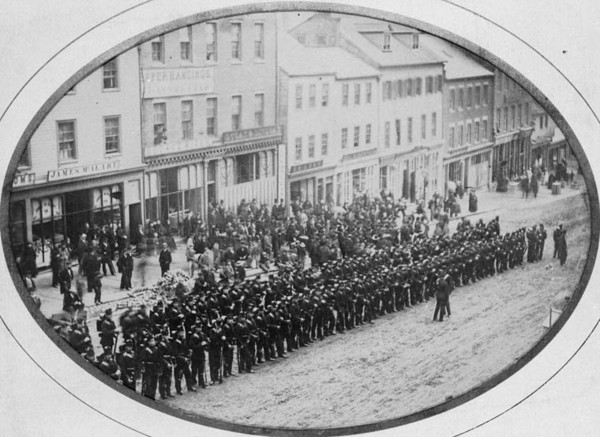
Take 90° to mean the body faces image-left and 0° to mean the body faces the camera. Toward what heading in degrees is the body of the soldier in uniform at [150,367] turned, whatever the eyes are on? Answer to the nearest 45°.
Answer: approximately 315°

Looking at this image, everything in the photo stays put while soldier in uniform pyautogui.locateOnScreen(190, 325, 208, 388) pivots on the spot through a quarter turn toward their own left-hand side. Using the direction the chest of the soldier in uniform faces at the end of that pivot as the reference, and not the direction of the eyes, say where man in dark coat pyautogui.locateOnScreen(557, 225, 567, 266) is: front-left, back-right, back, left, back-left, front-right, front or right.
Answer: front-right

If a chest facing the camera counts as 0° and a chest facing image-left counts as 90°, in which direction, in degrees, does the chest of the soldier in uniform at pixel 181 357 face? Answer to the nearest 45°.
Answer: approximately 315°

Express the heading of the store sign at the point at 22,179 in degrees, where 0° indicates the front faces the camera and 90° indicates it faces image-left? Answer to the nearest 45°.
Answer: approximately 315°

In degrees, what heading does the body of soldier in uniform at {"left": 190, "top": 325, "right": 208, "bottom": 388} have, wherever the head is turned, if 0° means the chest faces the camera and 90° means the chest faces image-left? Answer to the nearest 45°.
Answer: approximately 315°
